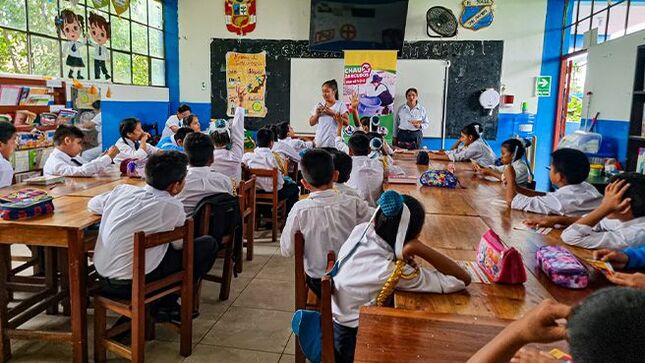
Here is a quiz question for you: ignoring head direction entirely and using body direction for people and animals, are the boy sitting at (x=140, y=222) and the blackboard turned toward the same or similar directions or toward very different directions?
very different directions

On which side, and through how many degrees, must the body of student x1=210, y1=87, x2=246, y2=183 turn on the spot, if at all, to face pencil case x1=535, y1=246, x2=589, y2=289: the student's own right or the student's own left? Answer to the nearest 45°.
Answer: approximately 180°

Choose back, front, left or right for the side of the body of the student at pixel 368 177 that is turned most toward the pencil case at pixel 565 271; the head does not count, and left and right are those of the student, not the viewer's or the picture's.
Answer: back

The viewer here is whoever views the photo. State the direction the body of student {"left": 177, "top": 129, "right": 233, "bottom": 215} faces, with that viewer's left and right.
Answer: facing away from the viewer

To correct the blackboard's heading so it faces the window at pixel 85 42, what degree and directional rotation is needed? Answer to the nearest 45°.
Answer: approximately 45° to its right

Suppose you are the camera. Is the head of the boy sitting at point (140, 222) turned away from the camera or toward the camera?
away from the camera

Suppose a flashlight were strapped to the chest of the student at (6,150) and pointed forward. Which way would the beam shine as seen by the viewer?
to the viewer's right

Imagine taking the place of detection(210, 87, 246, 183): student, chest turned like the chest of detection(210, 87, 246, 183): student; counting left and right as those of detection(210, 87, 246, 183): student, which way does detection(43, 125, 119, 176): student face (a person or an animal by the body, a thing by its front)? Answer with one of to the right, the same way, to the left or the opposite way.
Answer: to the right

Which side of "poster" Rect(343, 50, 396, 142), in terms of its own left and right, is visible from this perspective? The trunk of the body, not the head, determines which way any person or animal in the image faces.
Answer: front

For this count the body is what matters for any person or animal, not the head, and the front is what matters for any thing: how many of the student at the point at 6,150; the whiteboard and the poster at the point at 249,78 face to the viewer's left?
0

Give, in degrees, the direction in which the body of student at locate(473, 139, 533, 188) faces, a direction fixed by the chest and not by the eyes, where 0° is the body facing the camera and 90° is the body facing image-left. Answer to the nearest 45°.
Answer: approximately 90°

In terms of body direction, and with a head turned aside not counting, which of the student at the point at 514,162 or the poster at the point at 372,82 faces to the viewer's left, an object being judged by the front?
the student

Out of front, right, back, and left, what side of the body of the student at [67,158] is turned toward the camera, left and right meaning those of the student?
right

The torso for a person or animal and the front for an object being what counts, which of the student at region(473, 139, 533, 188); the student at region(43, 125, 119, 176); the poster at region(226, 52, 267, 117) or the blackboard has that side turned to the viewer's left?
the student at region(473, 139, 533, 188)

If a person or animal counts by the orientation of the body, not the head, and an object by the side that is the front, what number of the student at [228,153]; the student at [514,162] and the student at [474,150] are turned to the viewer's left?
2

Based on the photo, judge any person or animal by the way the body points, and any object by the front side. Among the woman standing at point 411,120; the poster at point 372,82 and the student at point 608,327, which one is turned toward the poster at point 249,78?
the student

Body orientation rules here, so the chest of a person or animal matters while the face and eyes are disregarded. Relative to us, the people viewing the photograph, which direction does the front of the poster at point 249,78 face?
facing the viewer

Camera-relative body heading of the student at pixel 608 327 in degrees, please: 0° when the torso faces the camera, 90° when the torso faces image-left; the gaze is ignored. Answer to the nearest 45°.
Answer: approximately 135°

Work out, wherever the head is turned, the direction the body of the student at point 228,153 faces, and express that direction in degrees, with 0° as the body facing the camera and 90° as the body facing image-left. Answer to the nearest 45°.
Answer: approximately 180°

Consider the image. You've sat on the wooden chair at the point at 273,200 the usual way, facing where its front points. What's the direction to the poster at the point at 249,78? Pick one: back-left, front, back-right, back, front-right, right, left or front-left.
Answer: front-left

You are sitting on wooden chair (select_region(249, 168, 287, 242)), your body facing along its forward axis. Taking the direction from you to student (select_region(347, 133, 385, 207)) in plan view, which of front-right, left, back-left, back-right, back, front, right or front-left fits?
right

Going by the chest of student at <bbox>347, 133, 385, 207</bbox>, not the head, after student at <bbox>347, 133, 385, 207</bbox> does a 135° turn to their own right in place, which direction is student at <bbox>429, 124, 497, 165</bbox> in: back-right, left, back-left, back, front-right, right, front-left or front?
left
